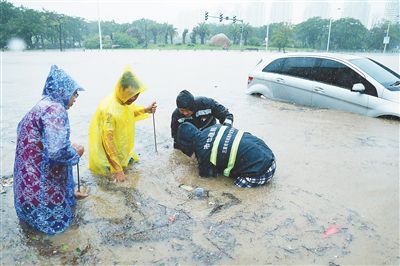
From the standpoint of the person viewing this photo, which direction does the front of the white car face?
facing the viewer and to the right of the viewer

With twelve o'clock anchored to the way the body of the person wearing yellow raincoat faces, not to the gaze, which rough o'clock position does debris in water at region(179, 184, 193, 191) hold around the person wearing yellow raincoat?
The debris in water is roughly at 1 o'clock from the person wearing yellow raincoat.

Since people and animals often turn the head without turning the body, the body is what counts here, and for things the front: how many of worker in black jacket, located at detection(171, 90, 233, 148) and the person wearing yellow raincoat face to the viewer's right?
1

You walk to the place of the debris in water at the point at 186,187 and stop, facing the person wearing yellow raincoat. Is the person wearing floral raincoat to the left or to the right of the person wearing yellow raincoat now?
left

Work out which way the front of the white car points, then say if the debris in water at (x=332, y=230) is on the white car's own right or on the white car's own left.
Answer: on the white car's own right

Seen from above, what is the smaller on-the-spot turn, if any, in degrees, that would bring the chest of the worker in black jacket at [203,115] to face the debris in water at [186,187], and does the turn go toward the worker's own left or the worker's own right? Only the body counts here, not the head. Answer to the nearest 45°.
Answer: approximately 45° to the worker's own left

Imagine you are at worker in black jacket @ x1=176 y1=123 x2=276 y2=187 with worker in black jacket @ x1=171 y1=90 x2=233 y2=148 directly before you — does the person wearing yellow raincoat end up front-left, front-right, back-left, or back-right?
front-left

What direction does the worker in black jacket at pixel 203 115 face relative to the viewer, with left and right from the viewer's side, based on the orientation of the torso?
facing the viewer and to the left of the viewer

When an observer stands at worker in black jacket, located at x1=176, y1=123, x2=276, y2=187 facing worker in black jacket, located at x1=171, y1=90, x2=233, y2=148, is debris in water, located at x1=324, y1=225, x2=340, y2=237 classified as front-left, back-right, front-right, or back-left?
back-right

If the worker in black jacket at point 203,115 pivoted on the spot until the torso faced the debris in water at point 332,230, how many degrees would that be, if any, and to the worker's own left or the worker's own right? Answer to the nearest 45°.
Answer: approximately 90° to the worker's own left

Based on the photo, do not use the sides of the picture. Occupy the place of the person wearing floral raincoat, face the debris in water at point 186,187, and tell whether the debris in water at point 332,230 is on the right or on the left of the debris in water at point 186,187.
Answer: right

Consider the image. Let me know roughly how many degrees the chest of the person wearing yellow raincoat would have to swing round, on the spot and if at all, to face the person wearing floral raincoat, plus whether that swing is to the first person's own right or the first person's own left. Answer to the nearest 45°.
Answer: approximately 135° to the first person's own right

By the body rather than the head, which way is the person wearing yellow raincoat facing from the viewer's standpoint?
to the viewer's right

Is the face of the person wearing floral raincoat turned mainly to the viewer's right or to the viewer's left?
to the viewer's right

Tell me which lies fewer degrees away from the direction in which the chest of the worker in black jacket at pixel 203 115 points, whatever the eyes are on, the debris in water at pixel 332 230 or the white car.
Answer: the debris in water
